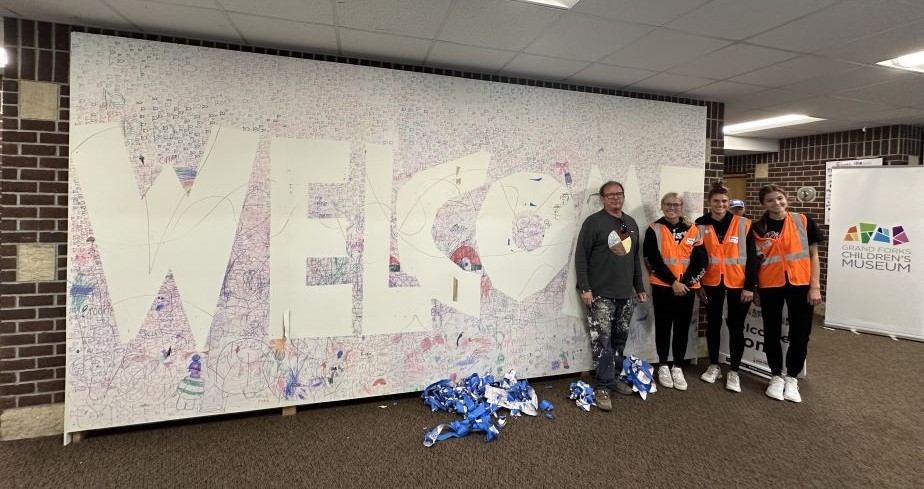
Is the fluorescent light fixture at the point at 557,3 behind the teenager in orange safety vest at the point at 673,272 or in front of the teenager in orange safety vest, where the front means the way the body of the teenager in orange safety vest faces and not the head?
in front

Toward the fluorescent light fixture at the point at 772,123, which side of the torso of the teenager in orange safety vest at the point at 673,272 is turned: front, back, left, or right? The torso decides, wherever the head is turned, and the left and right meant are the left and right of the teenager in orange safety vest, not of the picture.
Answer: back

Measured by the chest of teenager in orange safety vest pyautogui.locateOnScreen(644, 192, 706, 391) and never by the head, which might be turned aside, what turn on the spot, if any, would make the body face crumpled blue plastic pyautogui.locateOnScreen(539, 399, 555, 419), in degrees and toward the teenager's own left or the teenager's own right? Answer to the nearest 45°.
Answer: approximately 45° to the teenager's own right

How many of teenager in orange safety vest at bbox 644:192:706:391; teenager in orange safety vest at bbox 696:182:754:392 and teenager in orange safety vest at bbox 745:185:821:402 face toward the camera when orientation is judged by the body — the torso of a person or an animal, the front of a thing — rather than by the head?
3

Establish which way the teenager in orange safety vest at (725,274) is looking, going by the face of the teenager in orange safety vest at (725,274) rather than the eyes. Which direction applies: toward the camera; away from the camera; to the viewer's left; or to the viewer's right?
toward the camera

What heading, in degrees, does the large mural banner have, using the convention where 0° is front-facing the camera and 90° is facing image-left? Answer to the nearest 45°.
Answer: approximately 315°

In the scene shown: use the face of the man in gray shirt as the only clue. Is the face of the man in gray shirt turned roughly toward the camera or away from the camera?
toward the camera

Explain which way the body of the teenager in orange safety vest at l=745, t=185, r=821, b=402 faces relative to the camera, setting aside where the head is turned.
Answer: toward the camera

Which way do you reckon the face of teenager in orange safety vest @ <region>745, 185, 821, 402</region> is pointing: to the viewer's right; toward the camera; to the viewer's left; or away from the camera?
toward the camera

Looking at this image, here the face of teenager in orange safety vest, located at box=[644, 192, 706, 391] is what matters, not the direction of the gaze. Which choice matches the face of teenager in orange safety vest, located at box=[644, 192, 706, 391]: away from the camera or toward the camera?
toward the camera

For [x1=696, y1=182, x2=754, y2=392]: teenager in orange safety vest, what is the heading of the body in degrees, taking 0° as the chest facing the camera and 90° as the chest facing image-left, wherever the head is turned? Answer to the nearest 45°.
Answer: approximately 0°
